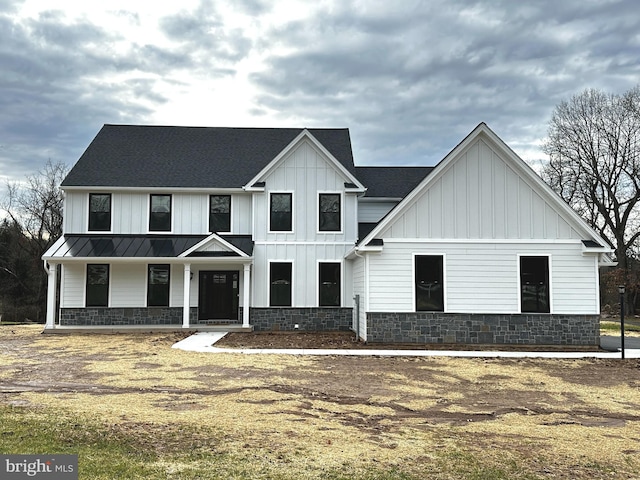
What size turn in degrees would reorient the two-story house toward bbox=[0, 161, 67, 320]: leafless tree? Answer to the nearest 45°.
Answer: approximately 135° to its right

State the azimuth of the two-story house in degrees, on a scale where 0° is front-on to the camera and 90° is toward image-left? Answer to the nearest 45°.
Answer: approximately 0°
